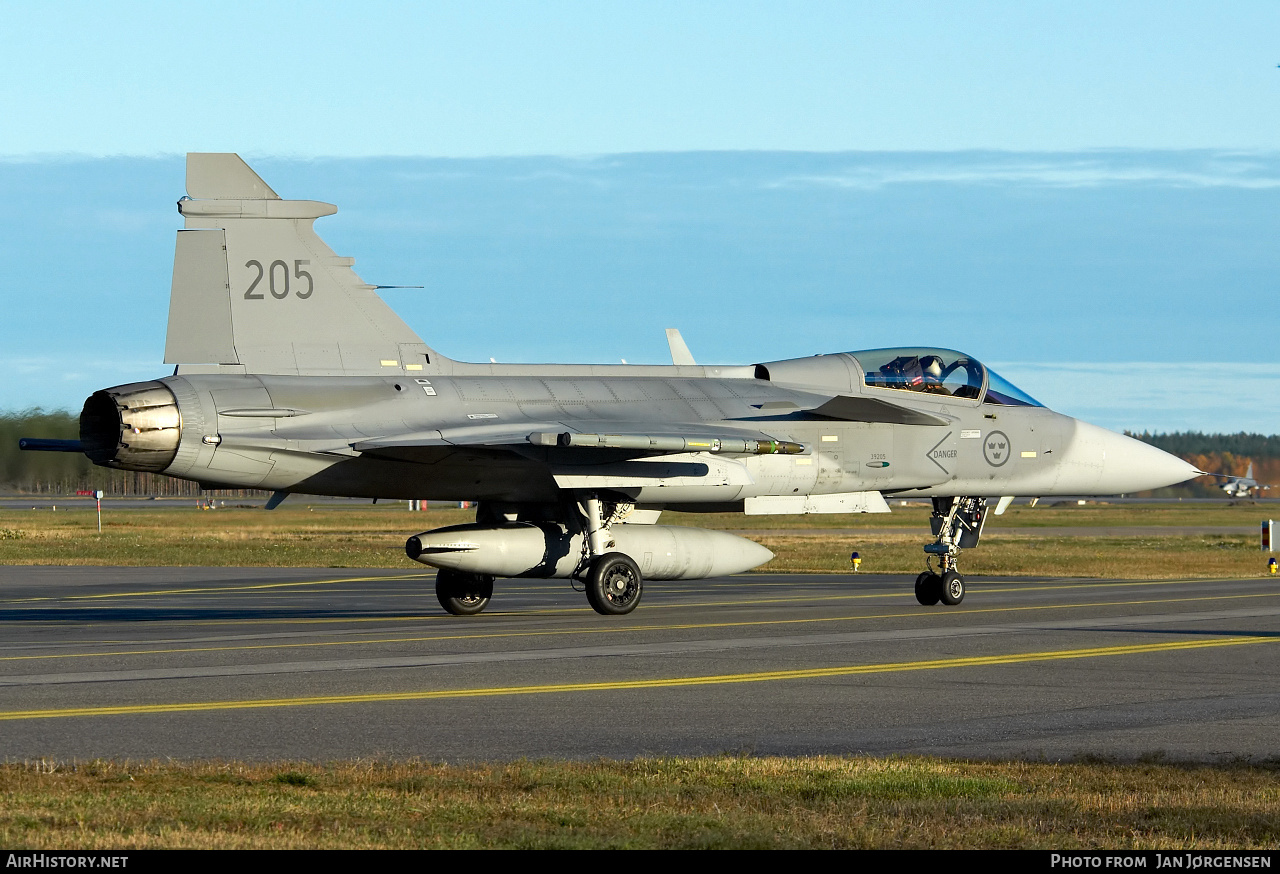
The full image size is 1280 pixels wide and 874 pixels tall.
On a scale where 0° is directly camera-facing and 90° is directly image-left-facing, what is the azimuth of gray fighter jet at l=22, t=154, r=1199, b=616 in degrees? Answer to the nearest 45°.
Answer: approximately 225°
